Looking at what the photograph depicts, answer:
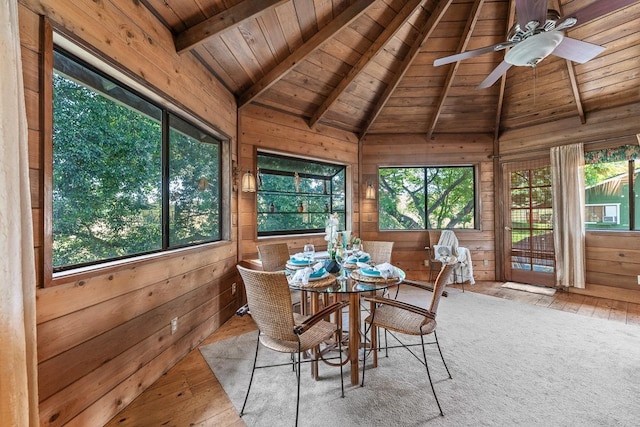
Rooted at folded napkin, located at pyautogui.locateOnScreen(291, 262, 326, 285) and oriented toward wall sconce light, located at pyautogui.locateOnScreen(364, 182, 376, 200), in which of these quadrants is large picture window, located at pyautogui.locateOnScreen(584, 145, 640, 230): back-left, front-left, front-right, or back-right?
front-right

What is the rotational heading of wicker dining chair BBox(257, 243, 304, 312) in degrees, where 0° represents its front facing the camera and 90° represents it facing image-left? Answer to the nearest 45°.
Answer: approximately 315°

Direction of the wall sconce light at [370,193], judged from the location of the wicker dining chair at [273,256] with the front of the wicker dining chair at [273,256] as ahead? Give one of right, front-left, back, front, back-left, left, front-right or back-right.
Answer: left

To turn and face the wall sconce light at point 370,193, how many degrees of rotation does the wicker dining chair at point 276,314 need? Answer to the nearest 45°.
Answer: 0° — it already faces it

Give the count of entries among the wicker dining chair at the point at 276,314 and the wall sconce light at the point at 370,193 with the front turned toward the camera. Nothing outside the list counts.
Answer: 1

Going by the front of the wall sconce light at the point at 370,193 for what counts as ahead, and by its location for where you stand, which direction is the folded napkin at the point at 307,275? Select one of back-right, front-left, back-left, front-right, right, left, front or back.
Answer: front

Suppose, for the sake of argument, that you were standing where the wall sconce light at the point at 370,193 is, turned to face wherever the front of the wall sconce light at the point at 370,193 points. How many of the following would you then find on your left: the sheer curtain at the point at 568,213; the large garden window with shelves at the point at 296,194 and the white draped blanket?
2

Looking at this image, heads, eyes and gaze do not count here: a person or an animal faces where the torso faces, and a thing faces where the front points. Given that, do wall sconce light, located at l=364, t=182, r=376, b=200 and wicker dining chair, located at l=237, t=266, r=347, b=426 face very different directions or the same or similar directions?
very different directions

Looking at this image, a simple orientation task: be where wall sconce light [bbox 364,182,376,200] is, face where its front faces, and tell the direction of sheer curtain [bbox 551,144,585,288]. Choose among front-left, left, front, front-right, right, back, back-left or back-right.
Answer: left

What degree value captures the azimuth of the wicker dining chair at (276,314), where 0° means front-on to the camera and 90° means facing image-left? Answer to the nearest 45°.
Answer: approximately 225°

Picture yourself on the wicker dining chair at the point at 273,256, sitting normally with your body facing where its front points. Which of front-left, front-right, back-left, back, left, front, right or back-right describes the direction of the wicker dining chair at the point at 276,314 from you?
front-right

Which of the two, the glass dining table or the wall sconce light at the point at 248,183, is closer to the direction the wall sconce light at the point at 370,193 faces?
the glass dining table

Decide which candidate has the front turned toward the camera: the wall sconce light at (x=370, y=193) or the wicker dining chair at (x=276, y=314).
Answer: the wall sconce light

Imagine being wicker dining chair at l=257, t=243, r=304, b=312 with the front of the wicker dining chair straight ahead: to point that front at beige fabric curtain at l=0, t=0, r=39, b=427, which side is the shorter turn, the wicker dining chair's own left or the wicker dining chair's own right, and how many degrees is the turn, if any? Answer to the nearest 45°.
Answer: approximately 90° to the wicker dining chair's own right

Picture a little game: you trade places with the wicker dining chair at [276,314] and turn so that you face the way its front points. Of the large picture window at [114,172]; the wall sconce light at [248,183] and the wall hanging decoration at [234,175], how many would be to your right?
0

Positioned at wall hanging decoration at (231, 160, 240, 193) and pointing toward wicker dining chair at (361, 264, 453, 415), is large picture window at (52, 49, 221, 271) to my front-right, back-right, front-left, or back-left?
front-right

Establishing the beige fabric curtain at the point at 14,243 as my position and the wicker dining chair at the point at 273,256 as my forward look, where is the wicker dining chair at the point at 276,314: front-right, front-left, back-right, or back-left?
front-right

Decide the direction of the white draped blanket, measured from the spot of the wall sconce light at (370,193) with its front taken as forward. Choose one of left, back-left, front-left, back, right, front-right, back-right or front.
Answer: left

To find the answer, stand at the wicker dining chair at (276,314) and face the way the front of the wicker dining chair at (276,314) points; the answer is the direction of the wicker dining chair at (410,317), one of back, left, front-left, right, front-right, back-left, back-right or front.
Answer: front-right

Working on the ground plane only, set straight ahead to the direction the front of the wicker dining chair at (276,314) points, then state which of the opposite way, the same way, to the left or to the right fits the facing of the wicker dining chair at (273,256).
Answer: to the right

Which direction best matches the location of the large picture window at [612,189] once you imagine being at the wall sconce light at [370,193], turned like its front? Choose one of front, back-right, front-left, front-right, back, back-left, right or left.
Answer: left

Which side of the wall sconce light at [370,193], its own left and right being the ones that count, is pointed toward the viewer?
front
